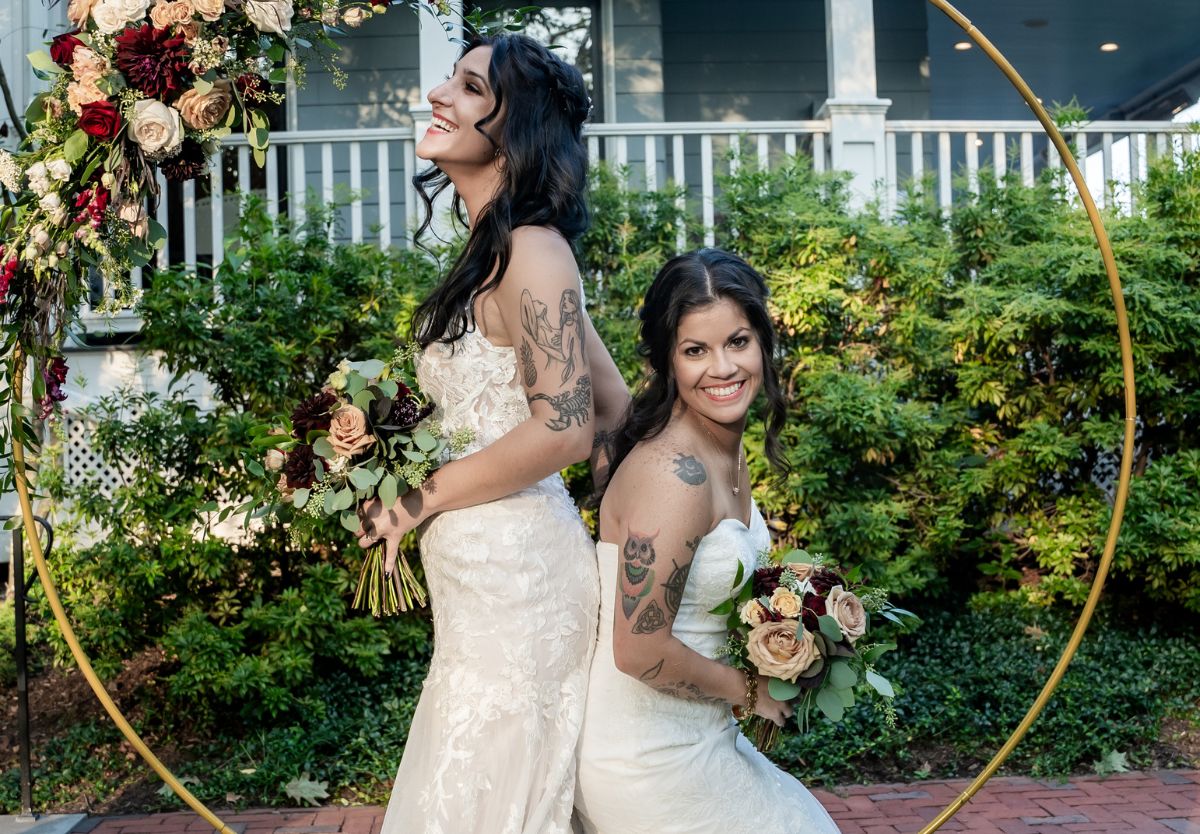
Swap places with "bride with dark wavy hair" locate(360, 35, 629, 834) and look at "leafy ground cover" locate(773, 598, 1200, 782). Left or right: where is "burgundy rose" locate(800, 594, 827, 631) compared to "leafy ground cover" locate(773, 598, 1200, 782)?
right

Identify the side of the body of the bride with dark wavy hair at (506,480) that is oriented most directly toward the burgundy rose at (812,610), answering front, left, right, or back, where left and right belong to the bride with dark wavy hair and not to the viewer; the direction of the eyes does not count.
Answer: back

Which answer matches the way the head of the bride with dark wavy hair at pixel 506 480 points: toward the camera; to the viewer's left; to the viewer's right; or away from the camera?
to the viewer's left

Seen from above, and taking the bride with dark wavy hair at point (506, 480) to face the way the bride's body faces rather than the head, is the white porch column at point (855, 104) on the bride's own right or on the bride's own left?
on the bride's own right

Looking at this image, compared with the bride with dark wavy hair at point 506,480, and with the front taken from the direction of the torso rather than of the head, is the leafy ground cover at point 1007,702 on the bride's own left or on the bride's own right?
on the bride's own right

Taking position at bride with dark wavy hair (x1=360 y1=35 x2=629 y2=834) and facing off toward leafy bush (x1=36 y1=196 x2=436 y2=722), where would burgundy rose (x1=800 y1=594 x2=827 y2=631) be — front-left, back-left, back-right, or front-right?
back-right

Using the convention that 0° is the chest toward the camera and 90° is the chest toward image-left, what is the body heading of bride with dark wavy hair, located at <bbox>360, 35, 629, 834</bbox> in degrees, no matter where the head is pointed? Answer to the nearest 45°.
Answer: approximately 90°

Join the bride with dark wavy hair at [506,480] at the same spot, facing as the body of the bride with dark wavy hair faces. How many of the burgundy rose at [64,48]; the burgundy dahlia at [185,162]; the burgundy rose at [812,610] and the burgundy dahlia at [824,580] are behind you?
2

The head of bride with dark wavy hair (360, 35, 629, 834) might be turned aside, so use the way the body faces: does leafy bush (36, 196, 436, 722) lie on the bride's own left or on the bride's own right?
on the bride's own right

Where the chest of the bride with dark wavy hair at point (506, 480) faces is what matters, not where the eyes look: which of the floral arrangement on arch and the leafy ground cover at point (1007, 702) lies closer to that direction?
the floral arrangement on arch

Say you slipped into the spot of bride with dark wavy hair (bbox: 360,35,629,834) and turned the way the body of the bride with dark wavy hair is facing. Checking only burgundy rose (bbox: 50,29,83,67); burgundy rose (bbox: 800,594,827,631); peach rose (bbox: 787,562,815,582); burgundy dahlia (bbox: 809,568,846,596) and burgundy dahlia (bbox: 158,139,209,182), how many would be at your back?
3

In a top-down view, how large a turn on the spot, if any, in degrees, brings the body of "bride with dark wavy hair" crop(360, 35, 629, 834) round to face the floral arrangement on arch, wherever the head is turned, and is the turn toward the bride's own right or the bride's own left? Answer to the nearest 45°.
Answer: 0° — they already face it

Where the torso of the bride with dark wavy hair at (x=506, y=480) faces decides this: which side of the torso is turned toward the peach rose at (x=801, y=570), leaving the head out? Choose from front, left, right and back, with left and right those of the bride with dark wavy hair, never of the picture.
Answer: back

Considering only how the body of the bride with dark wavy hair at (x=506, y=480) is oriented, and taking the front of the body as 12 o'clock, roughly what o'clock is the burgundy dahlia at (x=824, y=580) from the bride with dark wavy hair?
The burgundy dahlia is roughly at 6 o'clock from the bride with dark wavy hair.

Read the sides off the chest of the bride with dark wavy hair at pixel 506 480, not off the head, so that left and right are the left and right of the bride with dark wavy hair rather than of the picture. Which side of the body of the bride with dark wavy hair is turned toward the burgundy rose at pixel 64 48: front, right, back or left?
front
